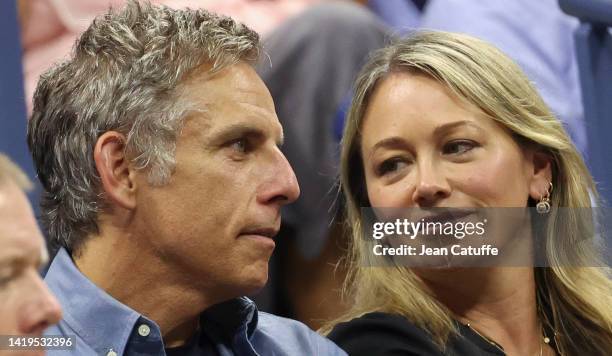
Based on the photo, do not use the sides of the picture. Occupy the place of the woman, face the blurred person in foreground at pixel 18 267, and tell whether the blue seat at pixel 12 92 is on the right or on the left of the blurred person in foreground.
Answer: right

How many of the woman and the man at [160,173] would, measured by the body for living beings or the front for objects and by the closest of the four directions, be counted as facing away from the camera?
0

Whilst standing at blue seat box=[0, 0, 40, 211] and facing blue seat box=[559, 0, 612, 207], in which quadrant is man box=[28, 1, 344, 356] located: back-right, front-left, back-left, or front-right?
front-right

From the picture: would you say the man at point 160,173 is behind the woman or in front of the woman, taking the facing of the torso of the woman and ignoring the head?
in front

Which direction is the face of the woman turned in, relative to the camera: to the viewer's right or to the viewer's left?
to the viewer's left

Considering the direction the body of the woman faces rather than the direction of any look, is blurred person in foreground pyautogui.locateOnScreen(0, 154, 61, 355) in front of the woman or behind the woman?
in front

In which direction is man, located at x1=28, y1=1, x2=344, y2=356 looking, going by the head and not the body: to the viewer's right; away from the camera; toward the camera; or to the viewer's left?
to the viewer's right

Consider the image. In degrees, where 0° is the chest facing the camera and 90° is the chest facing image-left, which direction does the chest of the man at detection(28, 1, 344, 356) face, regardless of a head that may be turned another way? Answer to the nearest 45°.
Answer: approximately 315°
